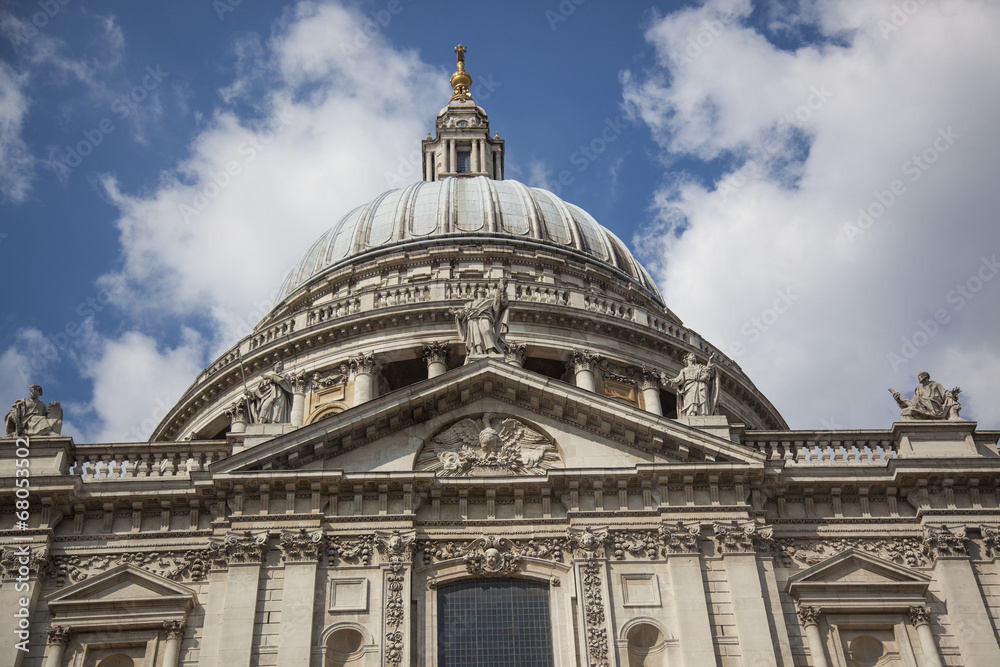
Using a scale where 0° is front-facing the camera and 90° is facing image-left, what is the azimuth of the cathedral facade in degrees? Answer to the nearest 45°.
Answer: approximately 0°
